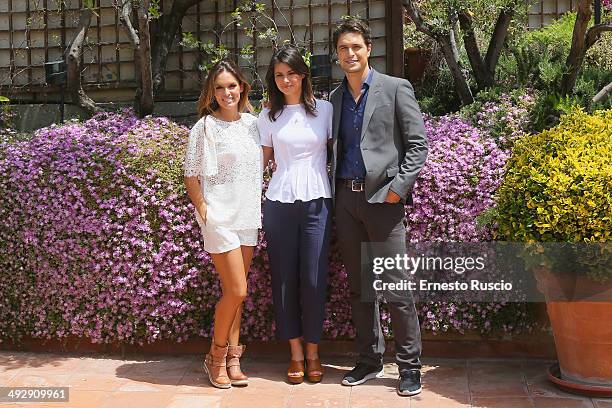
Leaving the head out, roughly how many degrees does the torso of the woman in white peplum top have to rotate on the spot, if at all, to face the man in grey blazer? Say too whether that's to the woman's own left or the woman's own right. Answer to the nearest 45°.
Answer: approximately 90° to the woman's own left

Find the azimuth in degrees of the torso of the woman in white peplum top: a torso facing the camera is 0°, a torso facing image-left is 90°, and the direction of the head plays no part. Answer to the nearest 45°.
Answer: approximately 0°

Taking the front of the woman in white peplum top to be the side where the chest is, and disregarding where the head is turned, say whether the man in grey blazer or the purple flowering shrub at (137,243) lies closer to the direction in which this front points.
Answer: the man in grey blazer

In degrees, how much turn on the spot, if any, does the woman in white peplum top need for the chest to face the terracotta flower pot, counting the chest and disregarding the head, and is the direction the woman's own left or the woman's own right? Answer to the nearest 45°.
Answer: approximately 90° to the woman's own left

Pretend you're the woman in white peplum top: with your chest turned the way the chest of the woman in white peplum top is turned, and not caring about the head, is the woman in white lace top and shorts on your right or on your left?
on your right

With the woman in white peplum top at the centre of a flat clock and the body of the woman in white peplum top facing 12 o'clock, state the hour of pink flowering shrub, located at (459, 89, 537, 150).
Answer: The pink flowering shrub is roughly at 8 o'clock from the woman in white peplum top.
